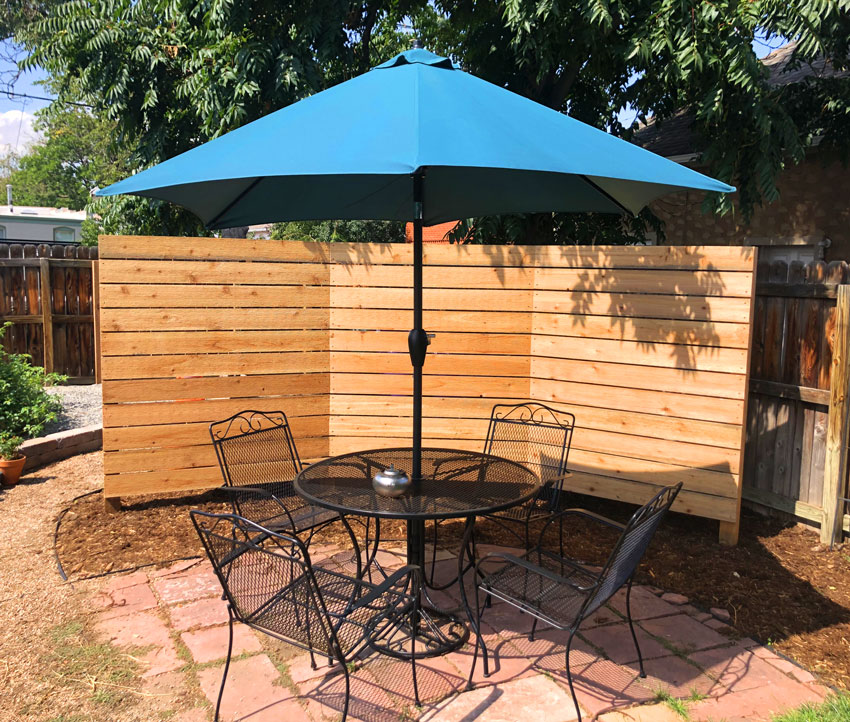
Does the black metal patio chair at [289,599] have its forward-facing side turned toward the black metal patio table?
yes

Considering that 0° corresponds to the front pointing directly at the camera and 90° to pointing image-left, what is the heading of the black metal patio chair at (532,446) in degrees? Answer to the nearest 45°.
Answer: approximately 45°

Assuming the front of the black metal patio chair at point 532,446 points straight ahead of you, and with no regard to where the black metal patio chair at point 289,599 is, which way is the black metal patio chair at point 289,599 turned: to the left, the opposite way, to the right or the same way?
the opposite way

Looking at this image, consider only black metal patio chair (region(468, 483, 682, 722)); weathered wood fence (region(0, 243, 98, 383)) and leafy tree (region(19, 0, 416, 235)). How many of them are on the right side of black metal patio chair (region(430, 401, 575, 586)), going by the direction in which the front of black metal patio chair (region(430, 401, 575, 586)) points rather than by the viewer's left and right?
2

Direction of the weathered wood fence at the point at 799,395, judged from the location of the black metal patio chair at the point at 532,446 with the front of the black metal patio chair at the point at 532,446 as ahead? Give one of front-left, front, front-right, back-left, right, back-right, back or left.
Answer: back-left

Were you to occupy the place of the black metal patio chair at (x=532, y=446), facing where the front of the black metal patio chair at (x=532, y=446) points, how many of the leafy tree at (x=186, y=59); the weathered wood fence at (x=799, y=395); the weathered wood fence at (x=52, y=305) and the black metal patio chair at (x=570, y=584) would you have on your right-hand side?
2

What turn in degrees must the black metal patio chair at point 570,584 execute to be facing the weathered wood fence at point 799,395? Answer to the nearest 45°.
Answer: approximately 90° to its right

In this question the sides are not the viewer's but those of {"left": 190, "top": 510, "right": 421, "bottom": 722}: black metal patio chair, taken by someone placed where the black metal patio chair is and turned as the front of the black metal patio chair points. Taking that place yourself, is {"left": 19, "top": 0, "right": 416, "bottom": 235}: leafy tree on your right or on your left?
on your left

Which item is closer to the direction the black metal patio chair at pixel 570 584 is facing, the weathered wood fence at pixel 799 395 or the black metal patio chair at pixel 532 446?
the black metal patio chair

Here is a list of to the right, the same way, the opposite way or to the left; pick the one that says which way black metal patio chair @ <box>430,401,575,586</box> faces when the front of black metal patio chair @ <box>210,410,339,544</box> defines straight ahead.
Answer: to the right

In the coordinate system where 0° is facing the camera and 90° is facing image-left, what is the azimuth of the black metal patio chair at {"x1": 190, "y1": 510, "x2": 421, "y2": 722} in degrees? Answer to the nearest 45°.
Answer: approximately 225°

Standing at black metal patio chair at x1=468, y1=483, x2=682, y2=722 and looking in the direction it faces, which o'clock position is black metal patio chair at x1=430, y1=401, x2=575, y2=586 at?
black metal patio chair at x1=430, y1=401, x2=575, y2=586 is roughly at 1 o'clock from black metal patio chair at x1=468, y1=483, x2=682, y2=722.

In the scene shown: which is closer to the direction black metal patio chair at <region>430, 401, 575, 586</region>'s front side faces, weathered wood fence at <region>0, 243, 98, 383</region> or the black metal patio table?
the black metal patio table
